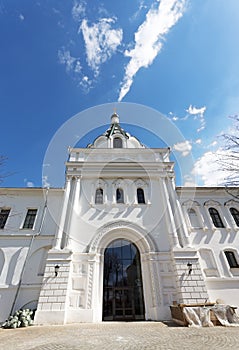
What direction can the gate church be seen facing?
toward the camera
